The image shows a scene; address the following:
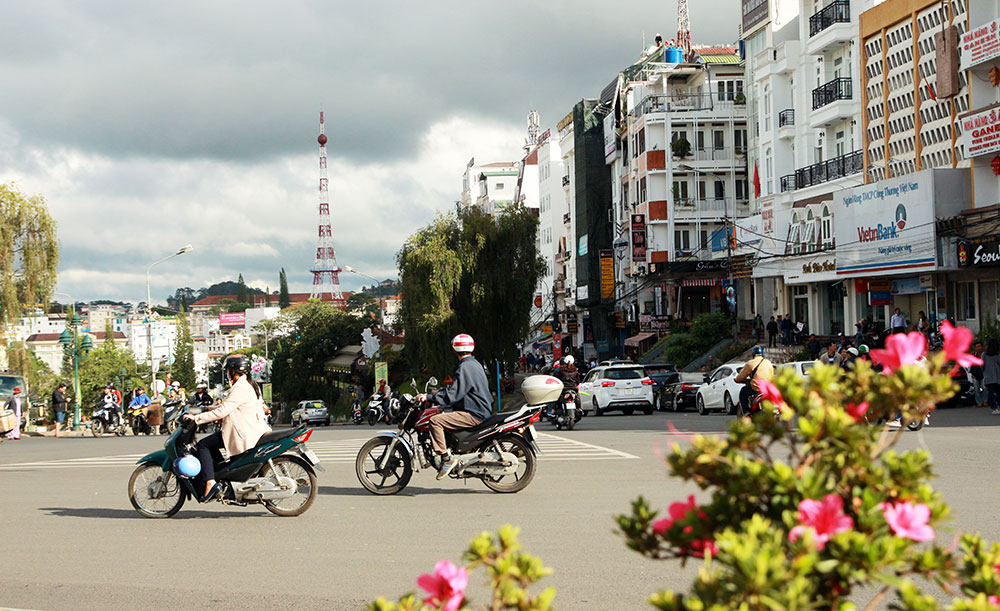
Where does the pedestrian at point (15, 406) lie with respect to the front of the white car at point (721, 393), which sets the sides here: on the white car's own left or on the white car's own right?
on the white car's own left

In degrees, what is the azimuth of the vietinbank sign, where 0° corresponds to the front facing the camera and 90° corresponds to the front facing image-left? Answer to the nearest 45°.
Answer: approximately 45°

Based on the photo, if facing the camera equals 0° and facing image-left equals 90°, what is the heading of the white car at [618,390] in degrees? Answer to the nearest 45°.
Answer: approximately 135°

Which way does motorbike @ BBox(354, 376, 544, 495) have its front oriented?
to the viewer's left

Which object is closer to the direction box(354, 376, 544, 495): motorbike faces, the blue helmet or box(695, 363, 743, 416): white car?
the blue helmet

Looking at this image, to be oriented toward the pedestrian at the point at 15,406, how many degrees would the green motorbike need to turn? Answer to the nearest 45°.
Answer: approximately 90° to its right
